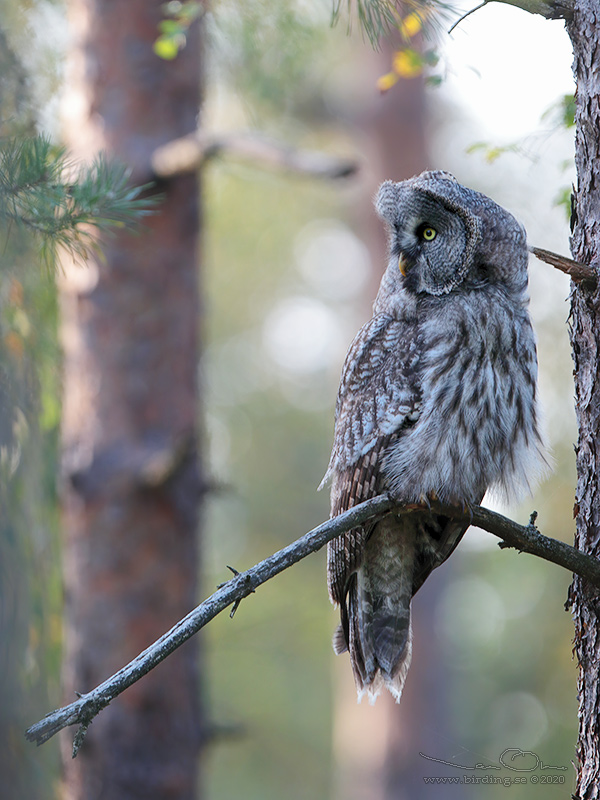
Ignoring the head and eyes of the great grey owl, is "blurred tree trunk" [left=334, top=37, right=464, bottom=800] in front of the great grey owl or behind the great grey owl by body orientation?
behind

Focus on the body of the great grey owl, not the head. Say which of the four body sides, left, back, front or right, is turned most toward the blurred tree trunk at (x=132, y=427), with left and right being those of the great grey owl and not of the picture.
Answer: back

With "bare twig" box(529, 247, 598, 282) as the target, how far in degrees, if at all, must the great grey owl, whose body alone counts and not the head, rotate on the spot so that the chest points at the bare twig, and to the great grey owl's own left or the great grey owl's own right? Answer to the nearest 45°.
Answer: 0° — it already faces it

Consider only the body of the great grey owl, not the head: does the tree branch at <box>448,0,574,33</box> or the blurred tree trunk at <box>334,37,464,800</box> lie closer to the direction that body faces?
the tree branch

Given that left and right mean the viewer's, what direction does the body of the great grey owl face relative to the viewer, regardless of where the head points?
facing the viewer and to the right of the viewer
